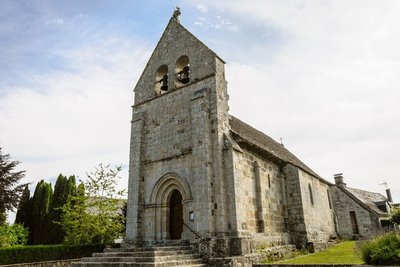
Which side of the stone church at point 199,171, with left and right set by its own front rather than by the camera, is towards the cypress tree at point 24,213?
right

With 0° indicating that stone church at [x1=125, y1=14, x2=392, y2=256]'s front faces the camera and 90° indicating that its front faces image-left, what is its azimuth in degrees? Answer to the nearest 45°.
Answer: approximately 45°

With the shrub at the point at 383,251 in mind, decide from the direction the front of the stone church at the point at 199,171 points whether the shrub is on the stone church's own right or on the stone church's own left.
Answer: on the stone church's own left

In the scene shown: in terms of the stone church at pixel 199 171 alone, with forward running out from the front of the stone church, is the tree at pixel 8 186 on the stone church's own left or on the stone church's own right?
on the stone church's own right

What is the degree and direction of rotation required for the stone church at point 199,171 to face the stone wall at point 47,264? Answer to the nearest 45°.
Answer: approximately 45° to its right

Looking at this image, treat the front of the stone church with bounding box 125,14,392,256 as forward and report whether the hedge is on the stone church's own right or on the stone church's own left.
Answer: on the stone church's own right
